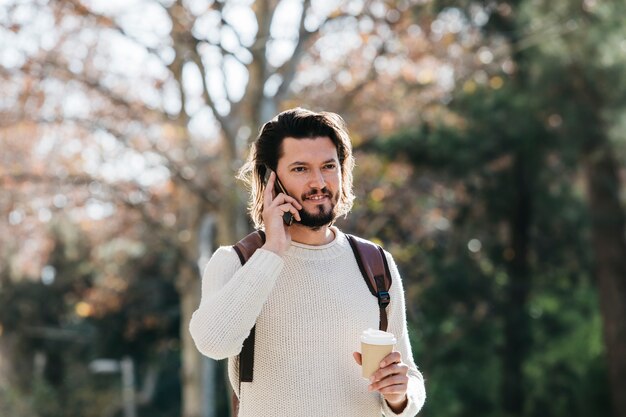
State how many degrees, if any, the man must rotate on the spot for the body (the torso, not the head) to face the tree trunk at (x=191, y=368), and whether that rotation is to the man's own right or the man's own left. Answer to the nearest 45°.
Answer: approximately 180°

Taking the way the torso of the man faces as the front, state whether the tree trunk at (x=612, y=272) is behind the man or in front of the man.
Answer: behind

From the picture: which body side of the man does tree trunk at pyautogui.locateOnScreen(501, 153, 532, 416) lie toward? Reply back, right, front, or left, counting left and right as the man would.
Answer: back

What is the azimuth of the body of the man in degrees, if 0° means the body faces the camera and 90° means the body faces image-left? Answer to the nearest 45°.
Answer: approximately 0°
